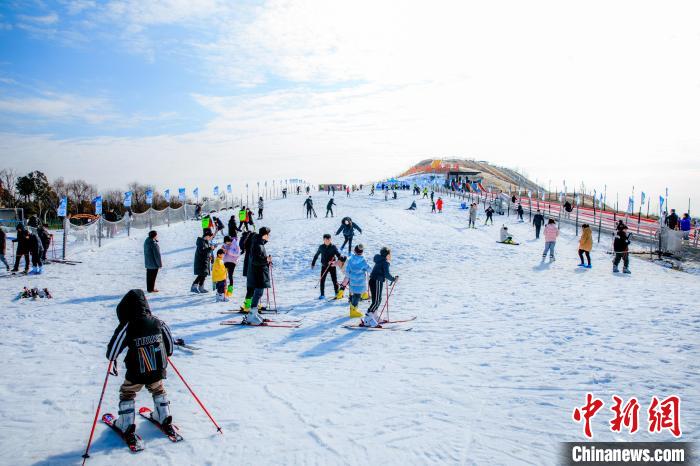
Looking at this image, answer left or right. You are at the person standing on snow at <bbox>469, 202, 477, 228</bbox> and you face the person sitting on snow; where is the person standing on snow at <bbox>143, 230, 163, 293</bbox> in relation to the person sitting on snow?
right

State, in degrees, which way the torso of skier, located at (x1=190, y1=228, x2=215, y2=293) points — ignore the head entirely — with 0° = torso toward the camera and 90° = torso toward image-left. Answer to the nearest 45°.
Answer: approximately 270°

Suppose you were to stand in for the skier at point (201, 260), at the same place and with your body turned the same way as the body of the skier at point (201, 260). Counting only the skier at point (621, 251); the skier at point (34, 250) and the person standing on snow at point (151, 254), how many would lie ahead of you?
1

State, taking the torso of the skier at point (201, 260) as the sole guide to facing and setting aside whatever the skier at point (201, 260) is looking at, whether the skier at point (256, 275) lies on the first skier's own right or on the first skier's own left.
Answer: on the first skier's own right
